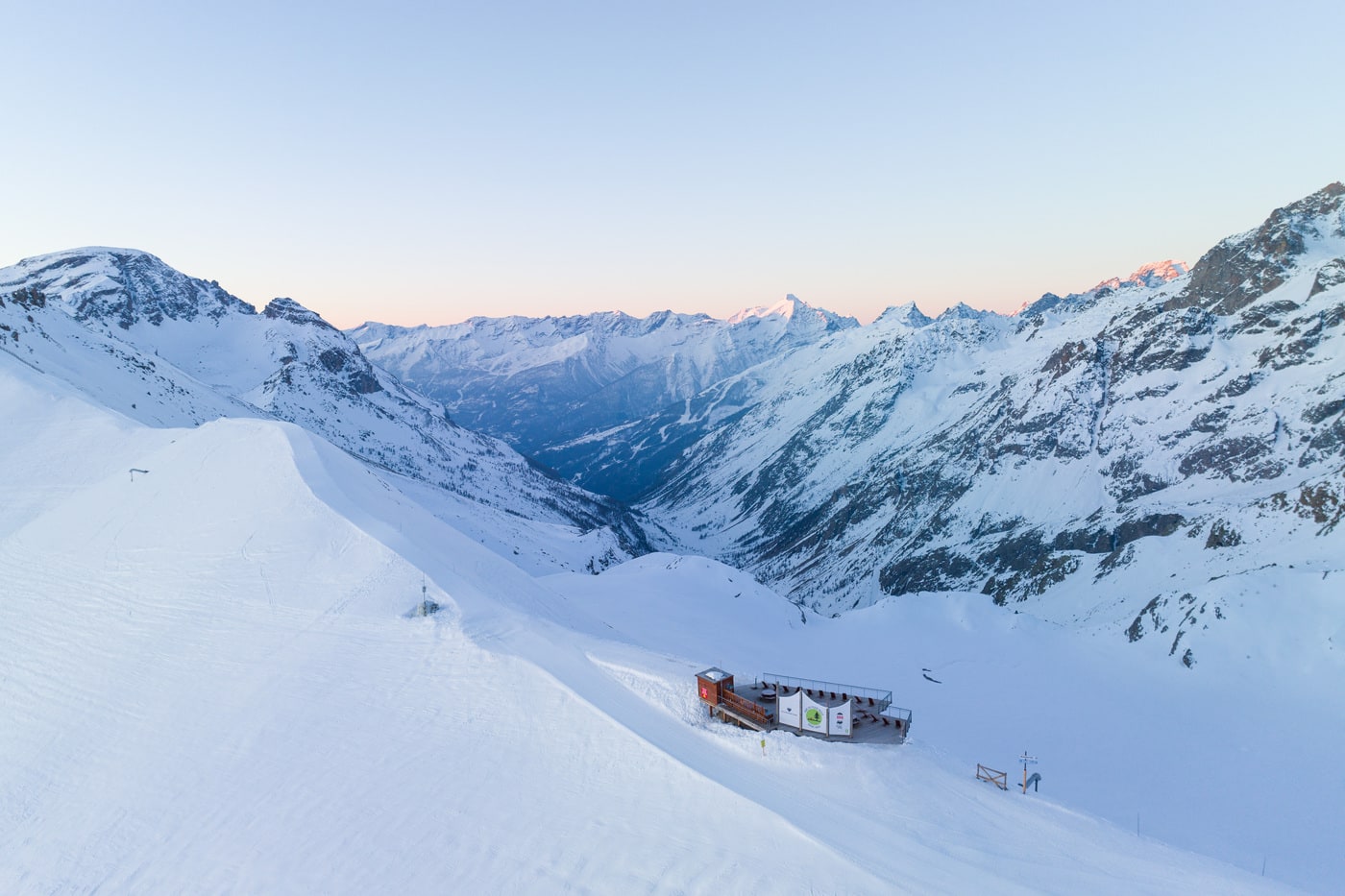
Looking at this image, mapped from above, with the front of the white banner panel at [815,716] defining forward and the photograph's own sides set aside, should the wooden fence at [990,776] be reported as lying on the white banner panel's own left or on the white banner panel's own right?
on the white banner panel's own left

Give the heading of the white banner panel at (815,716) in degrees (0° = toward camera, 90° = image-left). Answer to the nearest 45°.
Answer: approximately 0°
